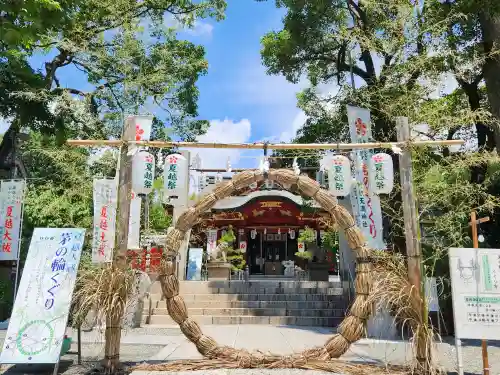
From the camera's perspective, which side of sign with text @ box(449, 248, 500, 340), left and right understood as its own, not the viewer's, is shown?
front

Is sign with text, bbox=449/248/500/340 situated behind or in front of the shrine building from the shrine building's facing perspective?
in front

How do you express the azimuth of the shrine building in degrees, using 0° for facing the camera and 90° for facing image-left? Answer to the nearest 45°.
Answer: approximately 0°

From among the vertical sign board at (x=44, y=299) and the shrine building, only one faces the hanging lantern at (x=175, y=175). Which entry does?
the shrine building

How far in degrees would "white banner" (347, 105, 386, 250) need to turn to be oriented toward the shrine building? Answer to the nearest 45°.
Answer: approximately 180°

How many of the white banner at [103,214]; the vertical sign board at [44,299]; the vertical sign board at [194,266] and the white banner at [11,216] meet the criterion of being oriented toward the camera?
4

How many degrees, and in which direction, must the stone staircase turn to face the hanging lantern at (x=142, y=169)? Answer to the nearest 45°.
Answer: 0° — it already faces it

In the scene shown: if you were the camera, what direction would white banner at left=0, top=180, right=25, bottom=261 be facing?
facing the viewer

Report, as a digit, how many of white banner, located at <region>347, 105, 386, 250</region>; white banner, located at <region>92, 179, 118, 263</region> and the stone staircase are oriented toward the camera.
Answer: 3

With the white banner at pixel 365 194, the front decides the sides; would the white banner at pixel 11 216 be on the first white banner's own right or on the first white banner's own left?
on the first white banner's own right

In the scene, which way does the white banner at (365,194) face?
toward the camera

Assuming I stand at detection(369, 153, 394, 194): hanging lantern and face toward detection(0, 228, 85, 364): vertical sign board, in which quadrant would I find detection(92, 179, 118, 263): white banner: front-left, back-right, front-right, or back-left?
front-right

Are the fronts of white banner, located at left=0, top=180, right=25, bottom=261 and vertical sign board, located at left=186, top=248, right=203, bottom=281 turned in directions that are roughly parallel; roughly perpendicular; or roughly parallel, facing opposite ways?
roughly parallel

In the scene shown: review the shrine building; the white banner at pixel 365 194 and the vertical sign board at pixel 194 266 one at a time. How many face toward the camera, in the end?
3
